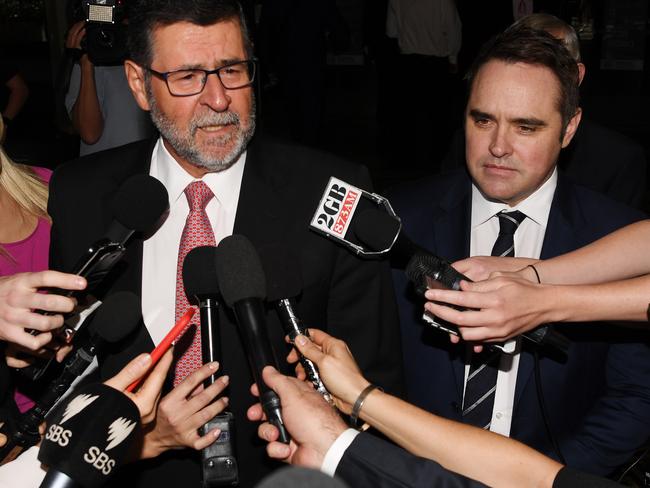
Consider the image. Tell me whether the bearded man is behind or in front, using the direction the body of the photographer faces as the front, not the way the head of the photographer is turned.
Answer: in front

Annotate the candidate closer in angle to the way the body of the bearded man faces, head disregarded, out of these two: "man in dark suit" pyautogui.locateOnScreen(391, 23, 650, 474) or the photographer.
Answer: the man in dark suit

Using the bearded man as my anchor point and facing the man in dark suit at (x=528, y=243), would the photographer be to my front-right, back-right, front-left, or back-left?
back-left

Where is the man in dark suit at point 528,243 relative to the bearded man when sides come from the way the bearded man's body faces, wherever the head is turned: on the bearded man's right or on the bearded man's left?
on the bearded man's left

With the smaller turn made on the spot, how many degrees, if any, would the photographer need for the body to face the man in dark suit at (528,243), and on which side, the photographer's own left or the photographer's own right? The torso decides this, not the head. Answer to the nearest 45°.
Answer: approximately 45° to the photographer's own left

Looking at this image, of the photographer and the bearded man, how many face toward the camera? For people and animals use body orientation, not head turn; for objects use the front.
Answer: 2

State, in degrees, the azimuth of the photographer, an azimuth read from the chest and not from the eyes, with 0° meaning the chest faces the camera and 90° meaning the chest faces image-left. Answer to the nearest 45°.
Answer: approximately 0°

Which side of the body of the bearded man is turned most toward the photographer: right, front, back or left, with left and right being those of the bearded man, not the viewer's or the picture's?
back
